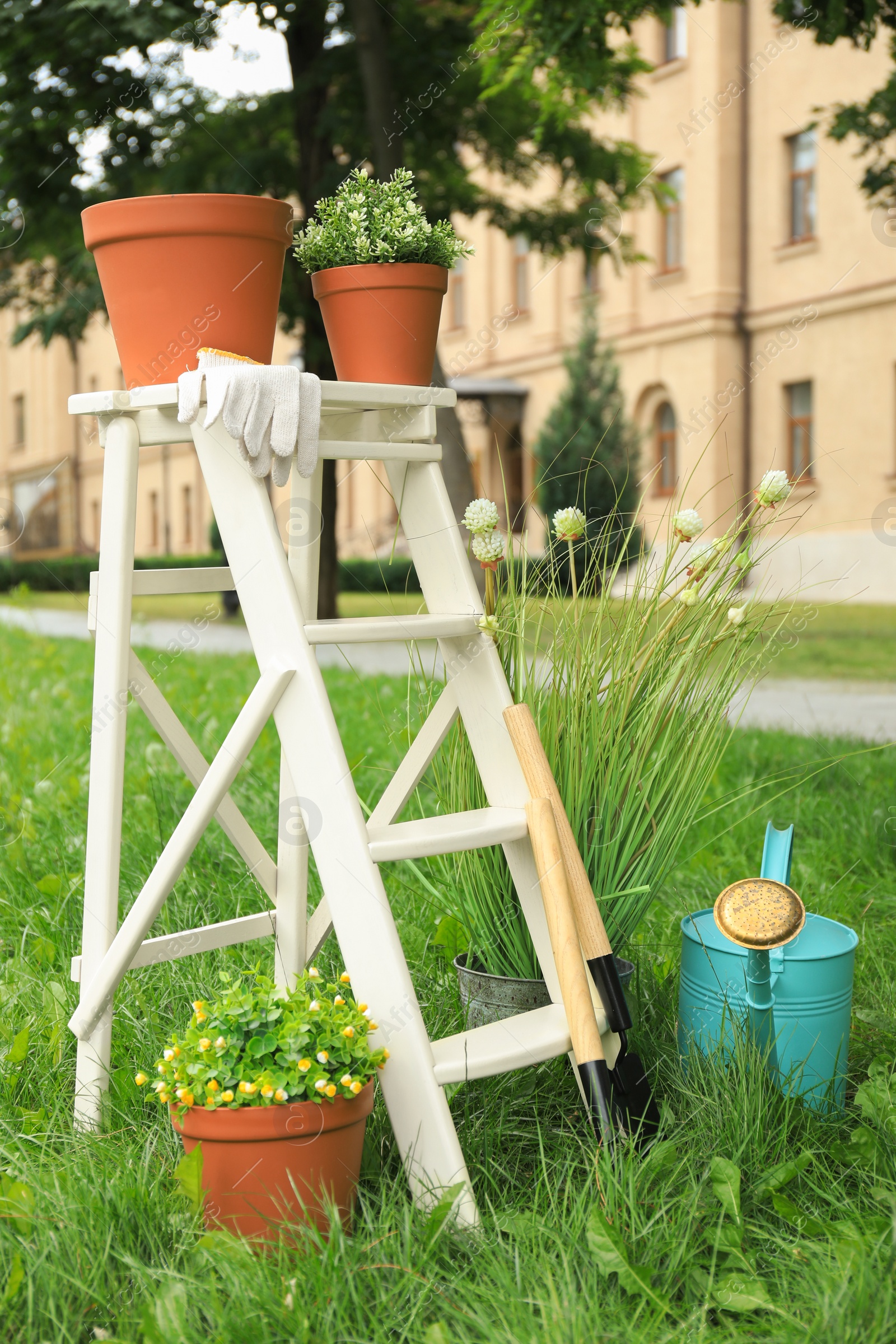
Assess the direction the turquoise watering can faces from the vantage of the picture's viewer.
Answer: facing the viewer

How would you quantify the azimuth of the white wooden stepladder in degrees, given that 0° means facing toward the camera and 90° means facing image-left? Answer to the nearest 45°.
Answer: approximately 315°
